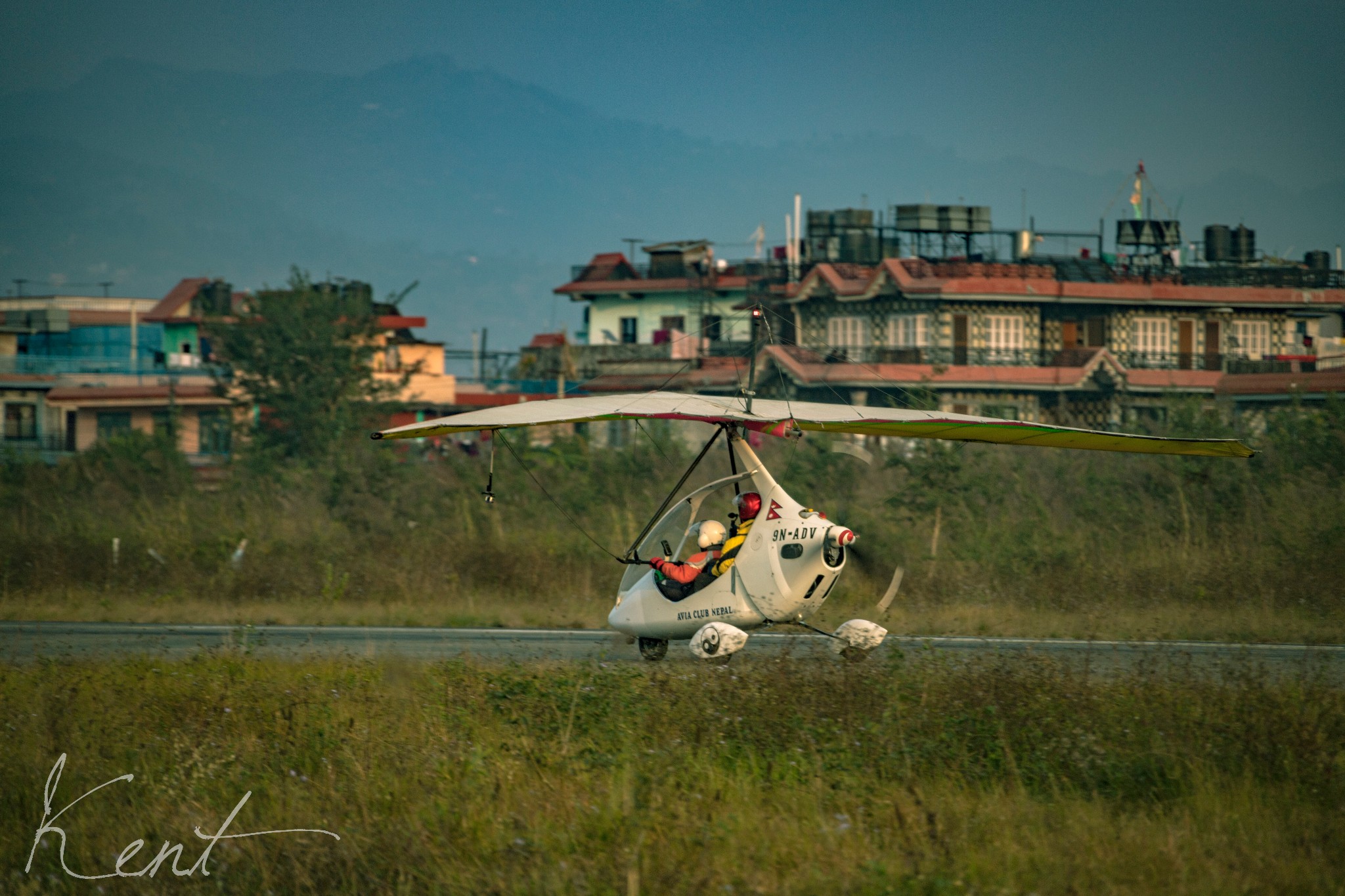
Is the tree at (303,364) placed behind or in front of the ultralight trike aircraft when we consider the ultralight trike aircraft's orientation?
in front

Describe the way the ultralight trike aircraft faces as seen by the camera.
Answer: facing away from the viewer and to the left of the viewer
